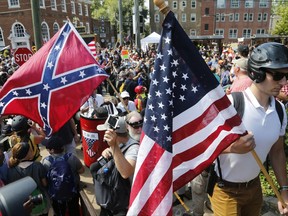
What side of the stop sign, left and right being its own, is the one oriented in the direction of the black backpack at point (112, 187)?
front

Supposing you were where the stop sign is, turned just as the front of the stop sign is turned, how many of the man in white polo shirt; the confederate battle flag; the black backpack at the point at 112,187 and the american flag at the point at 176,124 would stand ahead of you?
4

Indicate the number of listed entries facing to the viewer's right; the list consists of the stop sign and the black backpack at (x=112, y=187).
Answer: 0

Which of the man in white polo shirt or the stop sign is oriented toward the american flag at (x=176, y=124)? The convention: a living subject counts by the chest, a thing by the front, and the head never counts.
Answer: the stop sign

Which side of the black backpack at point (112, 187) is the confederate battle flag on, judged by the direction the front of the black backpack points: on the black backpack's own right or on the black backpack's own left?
on the black backpack's own right

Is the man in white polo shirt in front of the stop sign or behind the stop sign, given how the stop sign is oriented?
in front

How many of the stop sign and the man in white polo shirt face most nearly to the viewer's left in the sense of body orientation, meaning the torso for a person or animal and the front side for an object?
0

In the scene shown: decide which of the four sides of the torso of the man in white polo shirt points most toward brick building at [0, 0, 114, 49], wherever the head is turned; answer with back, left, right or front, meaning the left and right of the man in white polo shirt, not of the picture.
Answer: back

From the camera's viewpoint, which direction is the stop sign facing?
toward the camera

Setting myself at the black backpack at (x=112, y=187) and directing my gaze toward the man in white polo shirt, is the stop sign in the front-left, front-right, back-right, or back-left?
back-left

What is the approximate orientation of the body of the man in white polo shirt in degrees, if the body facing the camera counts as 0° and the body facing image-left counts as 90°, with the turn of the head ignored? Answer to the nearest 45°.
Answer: approximately 315°

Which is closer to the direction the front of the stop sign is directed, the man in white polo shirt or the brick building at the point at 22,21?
the man in white polo shirt
